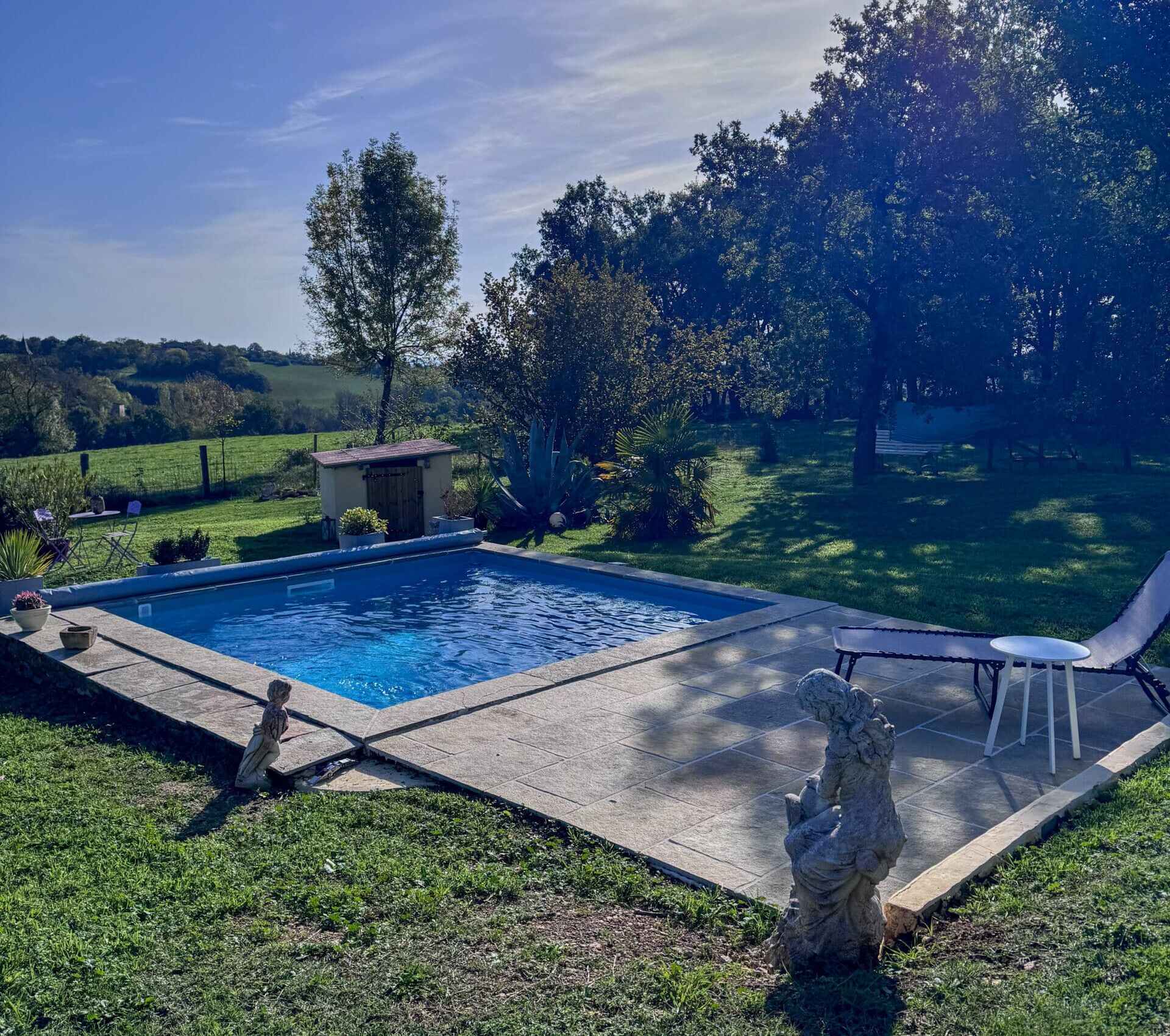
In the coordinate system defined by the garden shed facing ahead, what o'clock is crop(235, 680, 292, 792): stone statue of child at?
The stone statue of child is roughly at 12 o'clock from the garden shed.

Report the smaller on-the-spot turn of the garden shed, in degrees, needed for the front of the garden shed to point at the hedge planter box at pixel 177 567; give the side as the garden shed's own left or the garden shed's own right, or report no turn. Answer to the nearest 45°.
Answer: approximately 45° to the garden shed's own right

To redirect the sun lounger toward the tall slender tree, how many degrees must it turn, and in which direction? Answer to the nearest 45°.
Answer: approximately 45° to its right

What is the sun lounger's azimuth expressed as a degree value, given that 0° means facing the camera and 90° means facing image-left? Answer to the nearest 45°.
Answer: approximately 90°

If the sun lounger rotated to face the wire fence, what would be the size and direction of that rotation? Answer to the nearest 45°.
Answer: approximately 45° to its right

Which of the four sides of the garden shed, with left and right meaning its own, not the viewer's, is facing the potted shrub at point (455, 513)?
left

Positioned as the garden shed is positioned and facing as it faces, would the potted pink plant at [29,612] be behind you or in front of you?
in front

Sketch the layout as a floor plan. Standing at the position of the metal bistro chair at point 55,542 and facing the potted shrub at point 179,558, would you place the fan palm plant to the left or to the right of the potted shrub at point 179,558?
left

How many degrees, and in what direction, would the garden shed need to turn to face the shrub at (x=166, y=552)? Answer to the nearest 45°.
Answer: approximately 45° to its right

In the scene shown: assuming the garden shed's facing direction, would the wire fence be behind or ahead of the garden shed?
behind

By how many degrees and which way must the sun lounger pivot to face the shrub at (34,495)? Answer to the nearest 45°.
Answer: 0° — it already faces it

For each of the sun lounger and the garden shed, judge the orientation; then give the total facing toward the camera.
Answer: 1

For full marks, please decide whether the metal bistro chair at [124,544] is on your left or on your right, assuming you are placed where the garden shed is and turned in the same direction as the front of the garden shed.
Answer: on your right

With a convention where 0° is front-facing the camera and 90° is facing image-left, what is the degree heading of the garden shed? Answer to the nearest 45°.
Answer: approximately 0°

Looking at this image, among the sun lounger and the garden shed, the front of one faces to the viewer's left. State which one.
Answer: the sun lounger
